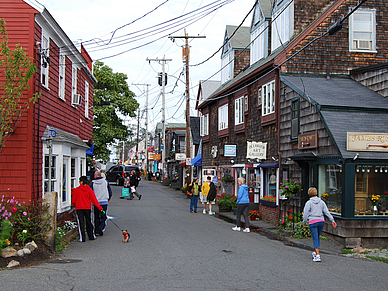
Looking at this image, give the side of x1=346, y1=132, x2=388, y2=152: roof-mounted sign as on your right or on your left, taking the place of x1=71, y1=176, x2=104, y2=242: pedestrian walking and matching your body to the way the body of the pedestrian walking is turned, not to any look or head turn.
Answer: on your right

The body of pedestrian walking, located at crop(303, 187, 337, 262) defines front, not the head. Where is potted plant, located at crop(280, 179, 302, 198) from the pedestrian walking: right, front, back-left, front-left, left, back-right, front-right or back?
front

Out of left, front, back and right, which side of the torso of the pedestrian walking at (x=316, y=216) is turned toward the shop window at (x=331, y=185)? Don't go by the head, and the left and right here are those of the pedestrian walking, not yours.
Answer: front

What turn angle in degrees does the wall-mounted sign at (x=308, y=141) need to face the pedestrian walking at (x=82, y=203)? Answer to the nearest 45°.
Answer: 0° — it already faces them

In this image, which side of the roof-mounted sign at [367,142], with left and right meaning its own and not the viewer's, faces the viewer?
front

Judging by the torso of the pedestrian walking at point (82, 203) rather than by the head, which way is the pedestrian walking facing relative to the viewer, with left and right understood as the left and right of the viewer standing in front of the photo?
facing away from the viewer

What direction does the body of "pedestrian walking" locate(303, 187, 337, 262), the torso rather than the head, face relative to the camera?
away from the camera

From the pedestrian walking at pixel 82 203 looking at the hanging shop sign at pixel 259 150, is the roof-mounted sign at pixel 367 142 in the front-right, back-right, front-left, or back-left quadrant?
front-right

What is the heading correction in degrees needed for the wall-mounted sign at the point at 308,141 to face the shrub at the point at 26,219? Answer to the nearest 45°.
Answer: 0° — it already faces it

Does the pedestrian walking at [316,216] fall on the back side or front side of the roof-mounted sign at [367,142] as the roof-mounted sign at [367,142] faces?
on the front side

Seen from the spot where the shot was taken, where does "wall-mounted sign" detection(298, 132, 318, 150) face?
facing the viewer and to the left of the viewer

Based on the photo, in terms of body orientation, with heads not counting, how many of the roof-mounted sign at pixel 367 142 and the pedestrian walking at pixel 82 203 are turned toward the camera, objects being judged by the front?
1
